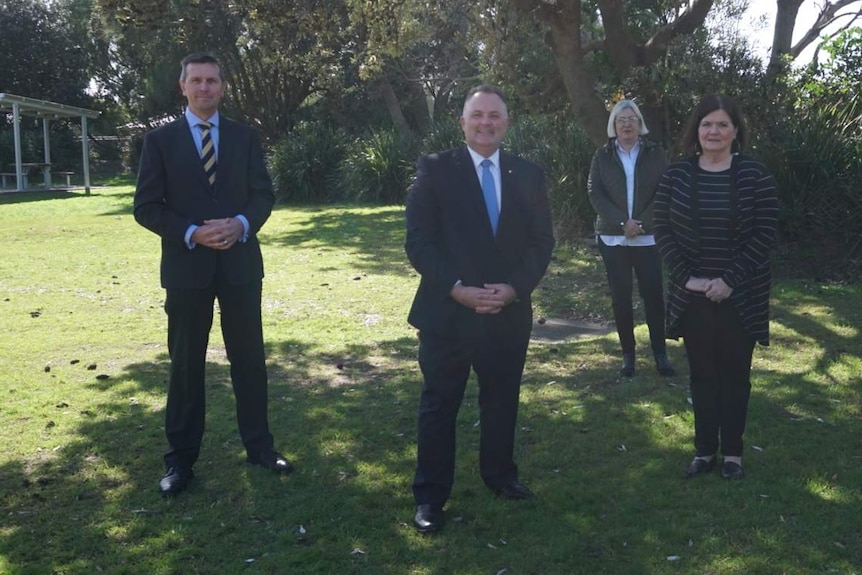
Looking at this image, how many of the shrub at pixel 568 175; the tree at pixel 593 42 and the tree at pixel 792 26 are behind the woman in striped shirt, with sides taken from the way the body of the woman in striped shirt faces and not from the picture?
3

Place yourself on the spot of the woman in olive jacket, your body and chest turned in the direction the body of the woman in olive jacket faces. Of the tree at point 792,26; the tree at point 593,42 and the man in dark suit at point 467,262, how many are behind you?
2

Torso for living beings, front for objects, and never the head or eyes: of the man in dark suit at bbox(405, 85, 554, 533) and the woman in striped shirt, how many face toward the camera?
2

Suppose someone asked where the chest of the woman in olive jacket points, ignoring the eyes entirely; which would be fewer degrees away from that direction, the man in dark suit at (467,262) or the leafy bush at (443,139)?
the man in dark suit

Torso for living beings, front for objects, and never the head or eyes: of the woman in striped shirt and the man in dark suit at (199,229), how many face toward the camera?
2

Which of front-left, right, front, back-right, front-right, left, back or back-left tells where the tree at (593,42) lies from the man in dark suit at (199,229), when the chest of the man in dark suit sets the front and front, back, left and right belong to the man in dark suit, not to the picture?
back-left

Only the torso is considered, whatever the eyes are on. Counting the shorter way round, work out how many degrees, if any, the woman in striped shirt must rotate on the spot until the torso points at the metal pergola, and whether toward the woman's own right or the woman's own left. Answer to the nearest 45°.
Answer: approximately 135° to the woman's own right
